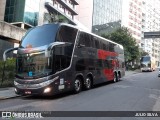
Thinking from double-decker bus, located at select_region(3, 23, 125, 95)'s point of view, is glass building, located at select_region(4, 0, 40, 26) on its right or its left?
on its right

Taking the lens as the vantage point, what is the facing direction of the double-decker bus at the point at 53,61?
facing the viewer and to the left of the viewer
